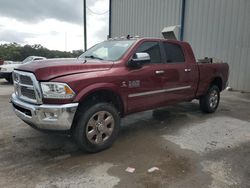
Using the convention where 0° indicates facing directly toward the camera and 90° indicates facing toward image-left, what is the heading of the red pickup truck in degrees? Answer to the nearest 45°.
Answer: approximately 45°
